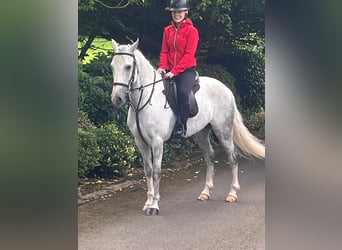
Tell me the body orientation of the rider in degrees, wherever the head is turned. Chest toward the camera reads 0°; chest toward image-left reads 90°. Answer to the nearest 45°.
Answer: approximately 45°

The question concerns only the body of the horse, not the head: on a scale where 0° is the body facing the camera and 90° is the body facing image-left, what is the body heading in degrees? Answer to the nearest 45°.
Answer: approximately 45°
